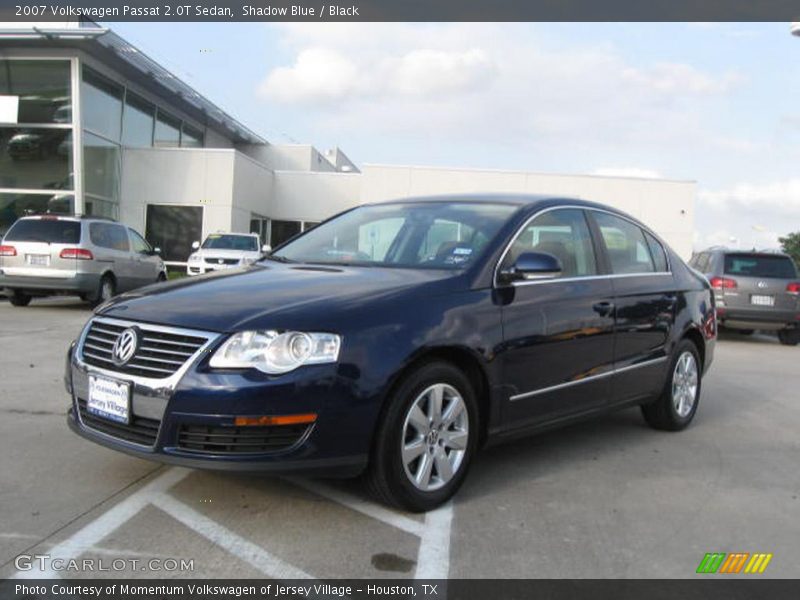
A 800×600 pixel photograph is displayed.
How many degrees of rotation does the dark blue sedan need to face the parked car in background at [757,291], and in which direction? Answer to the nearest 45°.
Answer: approximately 180°

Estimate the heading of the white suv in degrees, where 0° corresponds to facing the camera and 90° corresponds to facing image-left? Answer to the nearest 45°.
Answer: approximately 0°

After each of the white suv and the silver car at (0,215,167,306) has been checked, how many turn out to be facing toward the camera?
1

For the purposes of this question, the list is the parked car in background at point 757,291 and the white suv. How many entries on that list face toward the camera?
1

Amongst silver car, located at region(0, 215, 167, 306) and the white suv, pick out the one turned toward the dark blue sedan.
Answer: the white suv

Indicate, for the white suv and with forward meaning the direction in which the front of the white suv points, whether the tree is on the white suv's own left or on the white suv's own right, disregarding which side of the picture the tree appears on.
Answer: on the white suv's own left

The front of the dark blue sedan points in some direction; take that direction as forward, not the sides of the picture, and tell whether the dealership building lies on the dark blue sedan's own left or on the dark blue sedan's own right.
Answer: on the dark blue sedan's own right

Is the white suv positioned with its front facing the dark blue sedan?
yes

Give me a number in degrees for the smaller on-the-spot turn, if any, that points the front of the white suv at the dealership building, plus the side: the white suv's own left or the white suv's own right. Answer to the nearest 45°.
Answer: approximately 180°

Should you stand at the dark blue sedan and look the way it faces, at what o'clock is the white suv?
The white suv is roughly at 4 o'clock from the dark blue sedan.

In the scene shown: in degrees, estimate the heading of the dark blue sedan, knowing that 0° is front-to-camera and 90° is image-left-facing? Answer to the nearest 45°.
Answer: approximately 45°

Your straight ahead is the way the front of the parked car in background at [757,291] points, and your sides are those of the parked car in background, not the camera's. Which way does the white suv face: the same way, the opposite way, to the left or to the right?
the opposite way

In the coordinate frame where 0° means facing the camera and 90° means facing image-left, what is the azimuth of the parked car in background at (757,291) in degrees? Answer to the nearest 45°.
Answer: approximately 135°

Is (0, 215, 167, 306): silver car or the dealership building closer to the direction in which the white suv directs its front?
the silver car
